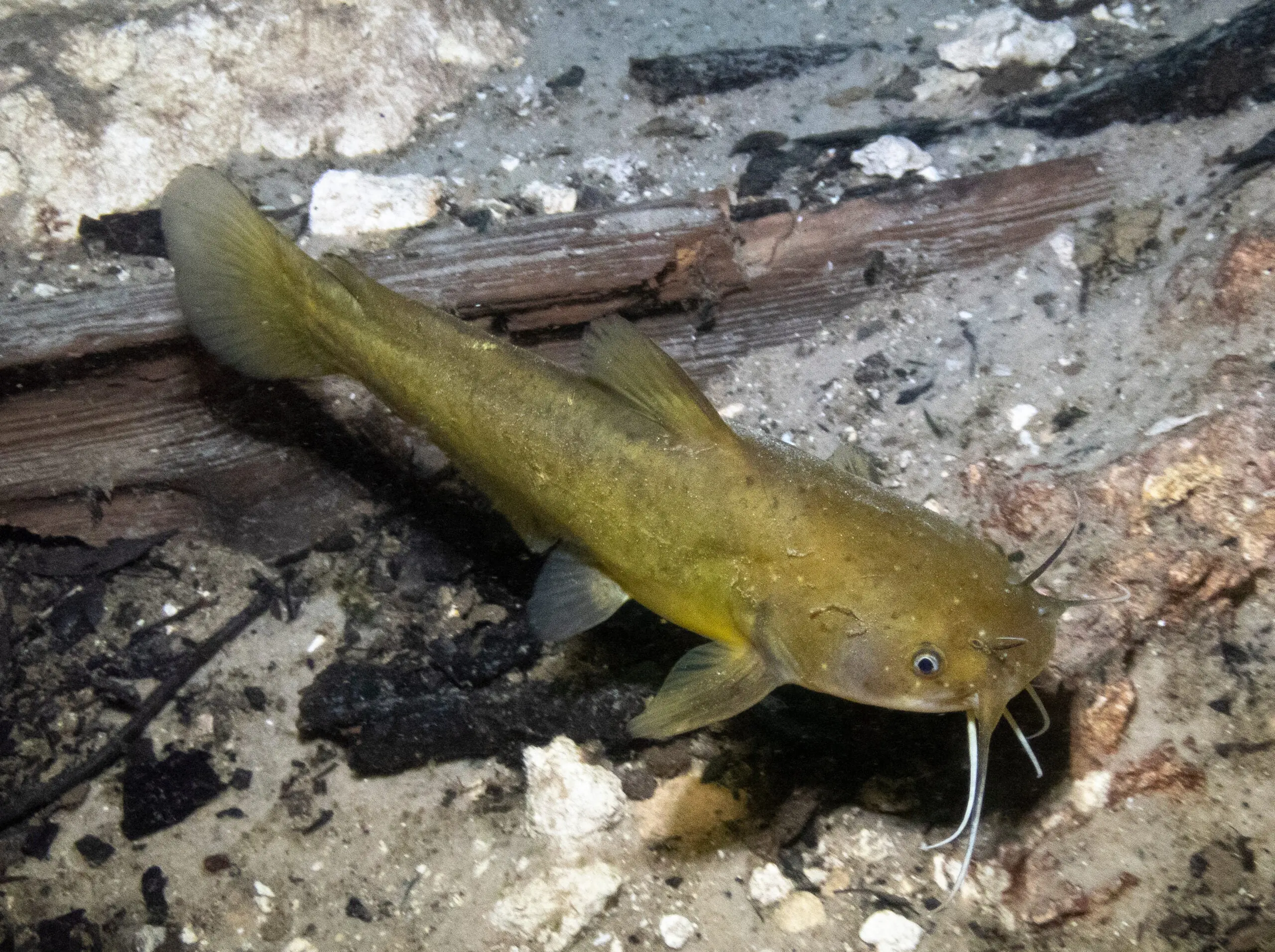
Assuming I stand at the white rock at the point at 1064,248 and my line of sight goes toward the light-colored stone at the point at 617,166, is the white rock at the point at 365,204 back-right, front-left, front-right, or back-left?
front-left

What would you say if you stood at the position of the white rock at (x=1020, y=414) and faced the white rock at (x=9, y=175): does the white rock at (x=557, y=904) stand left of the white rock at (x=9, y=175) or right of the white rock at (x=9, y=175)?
left

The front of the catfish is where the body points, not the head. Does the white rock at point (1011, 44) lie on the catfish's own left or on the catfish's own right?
on the catfish's own left

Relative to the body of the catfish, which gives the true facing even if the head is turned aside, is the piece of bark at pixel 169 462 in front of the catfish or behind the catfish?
behind

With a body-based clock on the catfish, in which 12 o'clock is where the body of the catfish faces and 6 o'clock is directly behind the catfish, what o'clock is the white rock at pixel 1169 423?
The white rock is roughly at 10 o'clock from the catfish.

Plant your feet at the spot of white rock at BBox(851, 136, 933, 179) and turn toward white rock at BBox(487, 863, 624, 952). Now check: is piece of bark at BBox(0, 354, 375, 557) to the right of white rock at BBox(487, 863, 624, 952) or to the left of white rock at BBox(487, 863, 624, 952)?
right

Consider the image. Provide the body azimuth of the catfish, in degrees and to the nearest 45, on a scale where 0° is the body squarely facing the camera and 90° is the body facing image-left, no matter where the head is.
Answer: approximately 315°

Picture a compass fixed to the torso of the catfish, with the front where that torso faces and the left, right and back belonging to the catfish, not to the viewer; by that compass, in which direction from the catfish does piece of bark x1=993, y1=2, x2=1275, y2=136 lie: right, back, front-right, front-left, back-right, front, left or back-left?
left

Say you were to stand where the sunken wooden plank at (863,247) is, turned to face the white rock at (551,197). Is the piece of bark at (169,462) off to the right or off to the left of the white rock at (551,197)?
left

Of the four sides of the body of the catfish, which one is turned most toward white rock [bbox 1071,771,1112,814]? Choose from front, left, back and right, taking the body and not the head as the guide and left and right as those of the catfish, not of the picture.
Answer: front

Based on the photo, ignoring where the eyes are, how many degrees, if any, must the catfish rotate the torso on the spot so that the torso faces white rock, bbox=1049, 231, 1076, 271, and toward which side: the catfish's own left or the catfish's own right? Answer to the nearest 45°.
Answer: approximately 90° to the catfish's own left

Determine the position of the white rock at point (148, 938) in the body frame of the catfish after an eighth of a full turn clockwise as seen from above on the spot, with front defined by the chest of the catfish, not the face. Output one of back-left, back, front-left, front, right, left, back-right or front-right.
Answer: right
